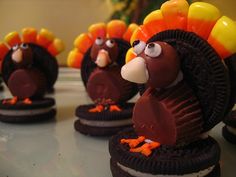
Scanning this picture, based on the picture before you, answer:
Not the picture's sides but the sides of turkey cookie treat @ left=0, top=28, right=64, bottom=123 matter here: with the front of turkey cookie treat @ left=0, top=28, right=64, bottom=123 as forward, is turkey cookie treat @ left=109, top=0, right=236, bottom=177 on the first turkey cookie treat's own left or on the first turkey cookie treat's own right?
on the first turkey cookie treat's own left

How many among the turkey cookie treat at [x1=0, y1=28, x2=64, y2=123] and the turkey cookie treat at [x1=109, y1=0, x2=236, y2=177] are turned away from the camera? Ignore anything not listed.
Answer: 0

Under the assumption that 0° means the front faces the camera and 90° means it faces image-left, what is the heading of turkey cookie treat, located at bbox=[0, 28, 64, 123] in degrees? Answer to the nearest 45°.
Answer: approximately 45°

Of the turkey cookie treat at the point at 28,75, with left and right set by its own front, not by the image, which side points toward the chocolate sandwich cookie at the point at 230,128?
left

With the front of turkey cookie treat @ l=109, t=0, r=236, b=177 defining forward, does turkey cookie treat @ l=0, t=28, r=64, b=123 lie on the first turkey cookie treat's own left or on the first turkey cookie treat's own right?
on the first turkey cookie treat's own right

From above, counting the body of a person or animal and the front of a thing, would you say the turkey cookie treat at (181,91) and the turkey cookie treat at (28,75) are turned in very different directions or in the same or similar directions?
same or similar directions

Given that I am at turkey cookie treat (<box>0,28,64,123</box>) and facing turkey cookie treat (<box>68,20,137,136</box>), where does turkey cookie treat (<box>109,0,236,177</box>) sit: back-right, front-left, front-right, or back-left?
front-right

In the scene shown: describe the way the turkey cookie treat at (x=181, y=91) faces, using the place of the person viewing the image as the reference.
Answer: facing the viewer and to the left of the viewer

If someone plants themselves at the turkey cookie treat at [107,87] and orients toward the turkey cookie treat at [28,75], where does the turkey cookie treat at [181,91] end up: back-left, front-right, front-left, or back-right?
back-left

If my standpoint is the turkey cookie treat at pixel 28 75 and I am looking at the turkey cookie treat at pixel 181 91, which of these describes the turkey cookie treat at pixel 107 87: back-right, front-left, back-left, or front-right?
front-left
